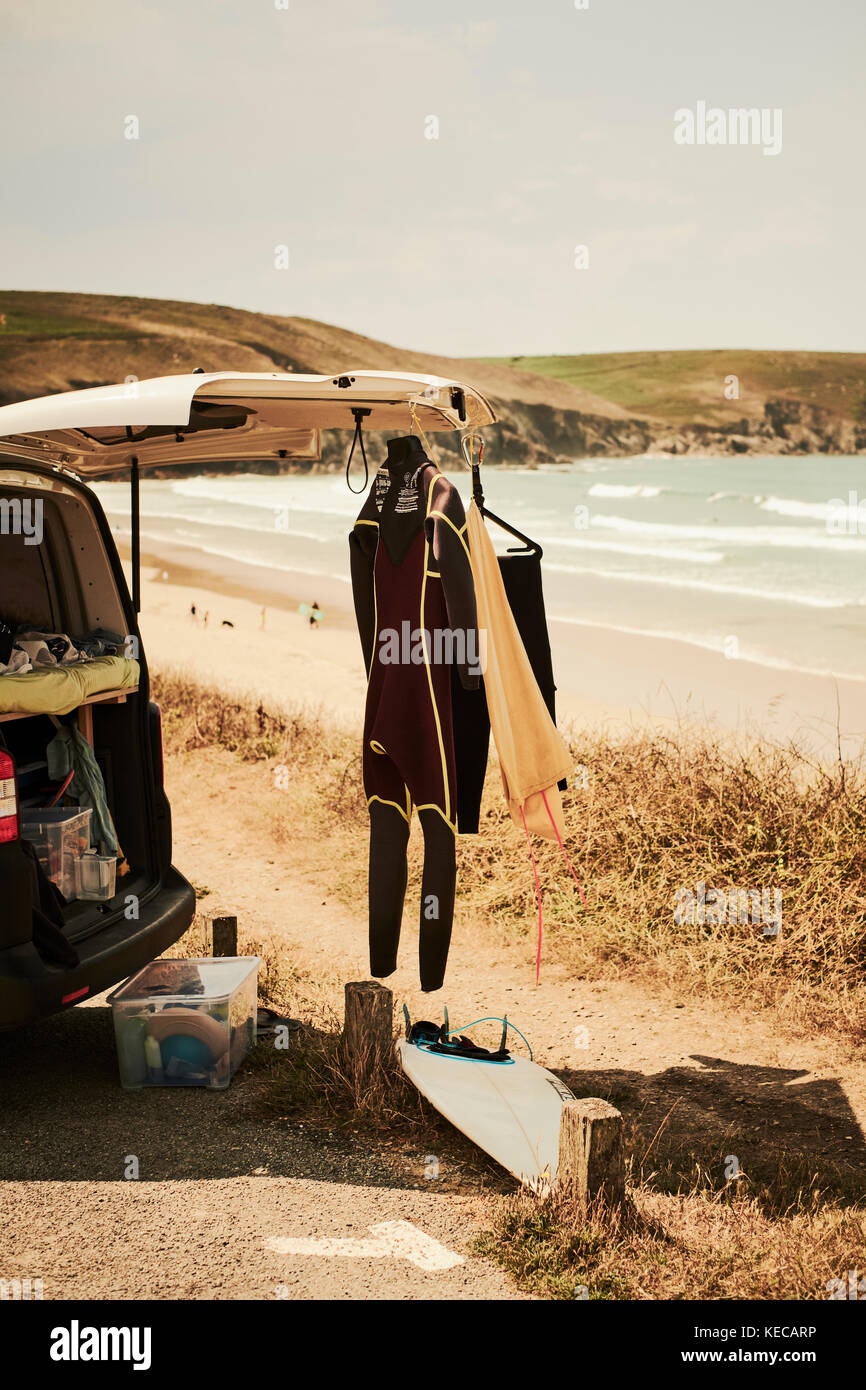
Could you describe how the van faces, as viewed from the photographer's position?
facing away from the viewer and to the left of the viewer

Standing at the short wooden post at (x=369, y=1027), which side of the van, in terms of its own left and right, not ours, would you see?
back
